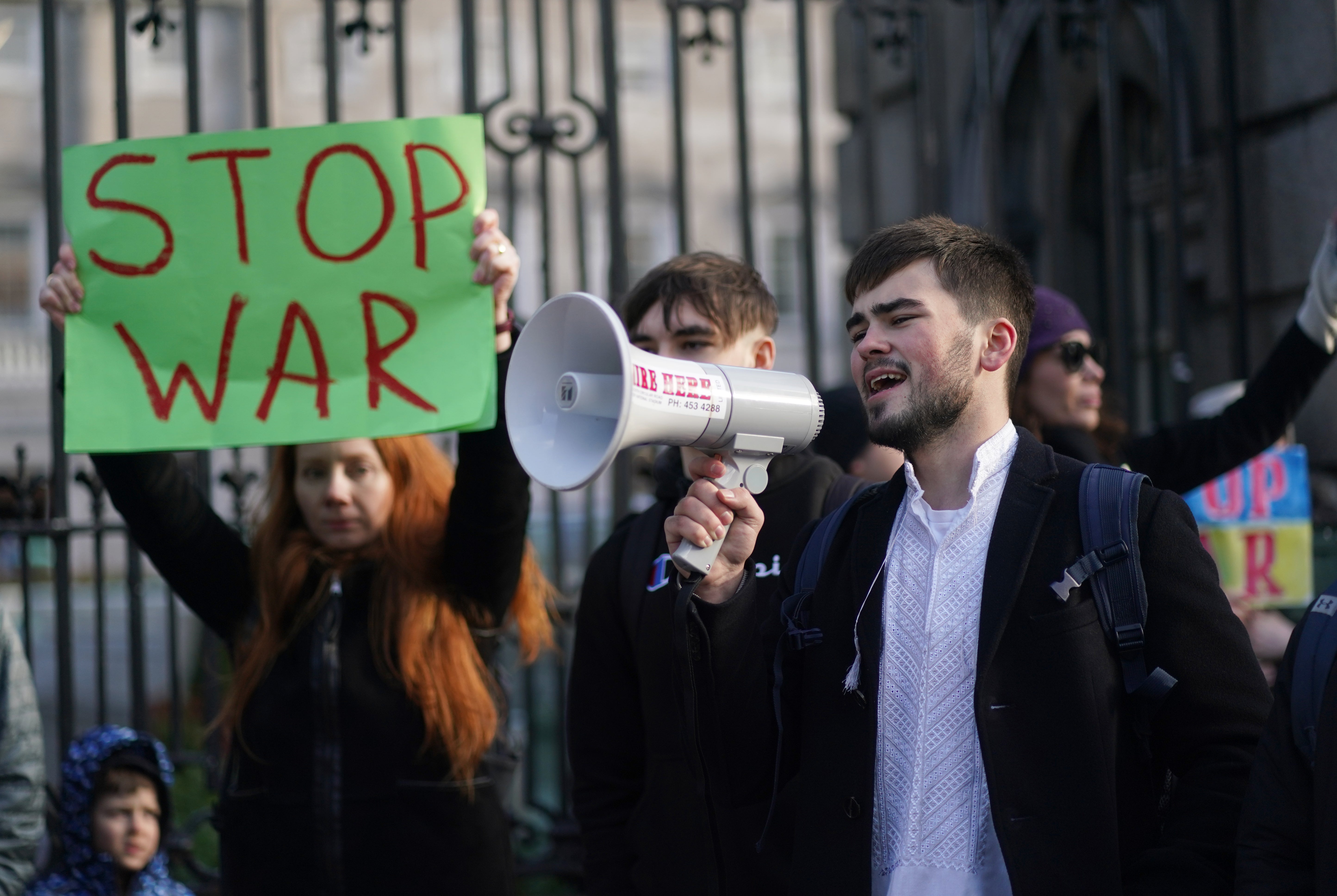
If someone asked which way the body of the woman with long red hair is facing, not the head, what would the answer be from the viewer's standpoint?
toward the camera

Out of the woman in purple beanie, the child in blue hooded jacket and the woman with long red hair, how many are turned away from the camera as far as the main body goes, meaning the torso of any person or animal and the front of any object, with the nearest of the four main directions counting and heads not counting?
0

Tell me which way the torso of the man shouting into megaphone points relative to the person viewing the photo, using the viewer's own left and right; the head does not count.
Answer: facing the viewer and to the left of the viewer

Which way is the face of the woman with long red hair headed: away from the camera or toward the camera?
toward the camera

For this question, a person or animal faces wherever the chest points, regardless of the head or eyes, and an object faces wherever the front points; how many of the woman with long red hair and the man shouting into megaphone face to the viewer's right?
0

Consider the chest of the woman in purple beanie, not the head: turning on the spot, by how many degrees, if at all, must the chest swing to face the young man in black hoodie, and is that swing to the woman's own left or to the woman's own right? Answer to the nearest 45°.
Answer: approximately 90° to the woman's own right

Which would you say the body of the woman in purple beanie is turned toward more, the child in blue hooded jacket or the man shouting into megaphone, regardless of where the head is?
the man shouting into megaphone

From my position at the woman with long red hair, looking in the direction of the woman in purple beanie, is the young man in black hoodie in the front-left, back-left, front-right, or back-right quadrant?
front-right

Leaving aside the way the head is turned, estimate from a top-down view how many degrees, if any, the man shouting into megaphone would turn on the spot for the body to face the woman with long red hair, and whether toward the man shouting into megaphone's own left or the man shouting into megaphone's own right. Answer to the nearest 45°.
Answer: approximately 90° to the man shouting into megaphone's own right

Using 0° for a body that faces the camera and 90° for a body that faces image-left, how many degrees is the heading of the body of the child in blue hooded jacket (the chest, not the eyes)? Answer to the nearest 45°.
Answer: approximately 315°

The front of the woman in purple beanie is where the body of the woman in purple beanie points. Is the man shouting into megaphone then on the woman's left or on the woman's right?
on the woman's right

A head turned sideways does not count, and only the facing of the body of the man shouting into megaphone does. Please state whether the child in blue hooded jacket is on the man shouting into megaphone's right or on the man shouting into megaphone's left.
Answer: on the man shouting into megaphone's right
